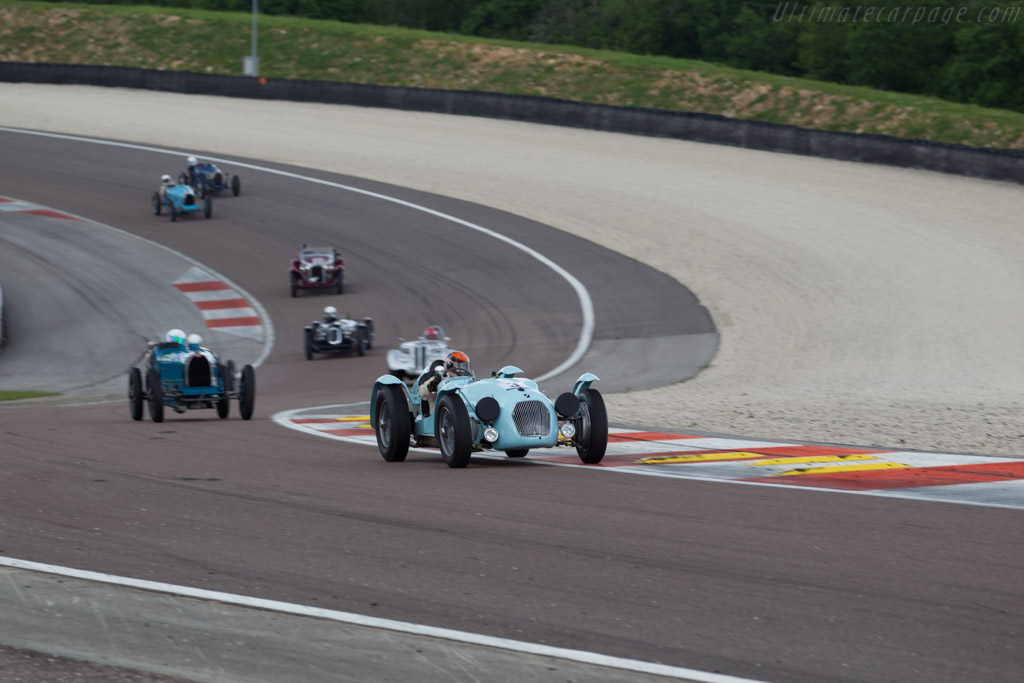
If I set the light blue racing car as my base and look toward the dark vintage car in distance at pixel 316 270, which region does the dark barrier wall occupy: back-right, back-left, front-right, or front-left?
front-right

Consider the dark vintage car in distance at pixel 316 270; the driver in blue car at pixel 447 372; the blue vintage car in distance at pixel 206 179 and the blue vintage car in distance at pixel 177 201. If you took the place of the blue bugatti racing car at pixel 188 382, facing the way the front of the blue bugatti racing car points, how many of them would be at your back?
3

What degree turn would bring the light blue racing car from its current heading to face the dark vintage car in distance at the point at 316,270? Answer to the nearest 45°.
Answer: approximately 135° to its left

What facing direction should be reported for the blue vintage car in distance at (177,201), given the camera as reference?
facing the viewer and to the right of the viewer

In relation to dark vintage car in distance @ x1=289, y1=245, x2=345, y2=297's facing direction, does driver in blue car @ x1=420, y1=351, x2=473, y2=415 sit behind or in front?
in front

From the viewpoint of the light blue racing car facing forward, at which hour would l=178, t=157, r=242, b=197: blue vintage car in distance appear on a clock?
The blue vintage car in distance is roughly at 7 o'clock from the light blue racing car.

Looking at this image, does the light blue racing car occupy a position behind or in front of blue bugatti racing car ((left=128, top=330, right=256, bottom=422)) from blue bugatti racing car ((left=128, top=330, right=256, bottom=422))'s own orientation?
in front

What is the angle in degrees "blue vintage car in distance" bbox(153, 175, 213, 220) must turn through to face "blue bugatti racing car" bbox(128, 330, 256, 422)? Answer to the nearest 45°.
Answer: approximately 45° to its right

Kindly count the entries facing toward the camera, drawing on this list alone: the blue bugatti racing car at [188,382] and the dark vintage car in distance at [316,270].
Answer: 2

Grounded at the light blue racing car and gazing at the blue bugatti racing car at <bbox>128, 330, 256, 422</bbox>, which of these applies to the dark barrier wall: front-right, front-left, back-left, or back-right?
front-right

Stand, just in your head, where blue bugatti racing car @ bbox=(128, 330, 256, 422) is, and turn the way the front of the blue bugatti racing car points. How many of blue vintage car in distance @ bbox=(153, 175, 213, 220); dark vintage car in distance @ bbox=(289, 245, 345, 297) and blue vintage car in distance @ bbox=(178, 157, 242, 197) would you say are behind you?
3

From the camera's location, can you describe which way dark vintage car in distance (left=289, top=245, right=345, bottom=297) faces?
facing the viewer

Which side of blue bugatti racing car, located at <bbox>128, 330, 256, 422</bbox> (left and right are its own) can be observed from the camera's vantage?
front

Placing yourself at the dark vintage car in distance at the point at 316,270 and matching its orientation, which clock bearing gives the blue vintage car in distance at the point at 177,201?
The blue vintage car in distance is roughly at 5 o'clock from the dark vintage car in distance.

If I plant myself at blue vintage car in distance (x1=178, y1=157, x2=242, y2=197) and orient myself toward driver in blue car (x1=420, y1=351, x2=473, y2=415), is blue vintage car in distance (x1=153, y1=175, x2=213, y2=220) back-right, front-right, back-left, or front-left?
front-right
